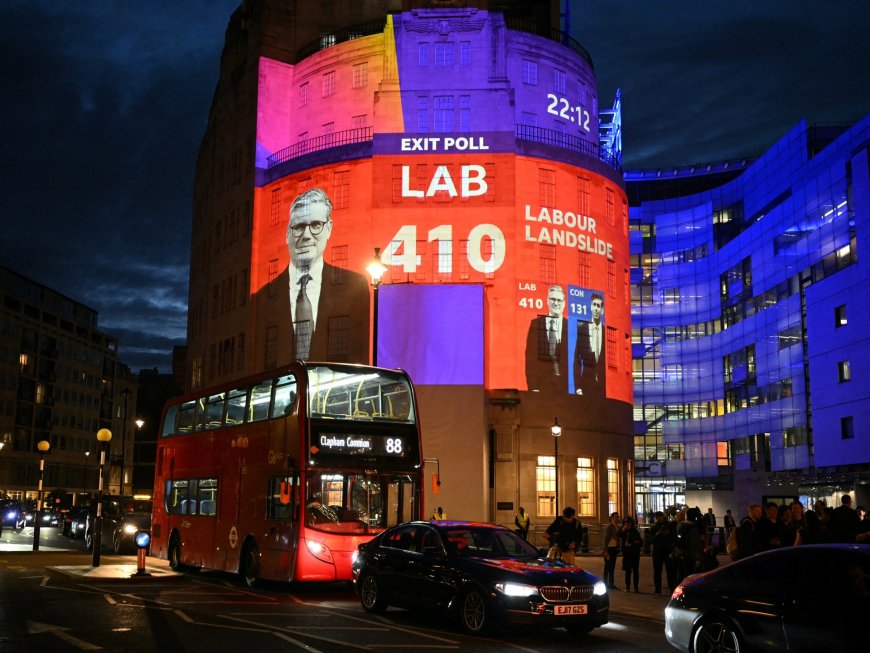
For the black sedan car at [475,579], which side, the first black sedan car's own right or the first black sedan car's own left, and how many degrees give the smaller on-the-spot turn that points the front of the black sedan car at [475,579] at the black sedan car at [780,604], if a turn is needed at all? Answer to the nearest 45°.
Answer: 0° — it already faces it

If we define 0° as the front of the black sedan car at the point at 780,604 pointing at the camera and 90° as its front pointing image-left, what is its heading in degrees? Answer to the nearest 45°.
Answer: approximately 270°

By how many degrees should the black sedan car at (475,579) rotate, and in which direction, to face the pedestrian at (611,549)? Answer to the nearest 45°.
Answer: approximately 135° to its left

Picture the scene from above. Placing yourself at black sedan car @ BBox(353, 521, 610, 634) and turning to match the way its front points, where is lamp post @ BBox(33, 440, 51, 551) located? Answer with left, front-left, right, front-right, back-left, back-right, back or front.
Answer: back

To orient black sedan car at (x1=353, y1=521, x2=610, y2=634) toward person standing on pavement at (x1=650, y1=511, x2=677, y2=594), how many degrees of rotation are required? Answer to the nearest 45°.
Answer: approximately 90° to its left

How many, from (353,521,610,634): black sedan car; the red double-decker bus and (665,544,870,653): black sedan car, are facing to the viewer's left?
0

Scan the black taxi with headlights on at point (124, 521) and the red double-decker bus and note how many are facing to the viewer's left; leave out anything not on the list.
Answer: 0

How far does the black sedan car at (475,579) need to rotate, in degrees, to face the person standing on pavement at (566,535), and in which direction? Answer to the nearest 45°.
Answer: approximately 135° to its left

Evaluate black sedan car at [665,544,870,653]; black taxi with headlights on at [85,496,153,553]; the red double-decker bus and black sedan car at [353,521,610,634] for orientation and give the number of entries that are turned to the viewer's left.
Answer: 0

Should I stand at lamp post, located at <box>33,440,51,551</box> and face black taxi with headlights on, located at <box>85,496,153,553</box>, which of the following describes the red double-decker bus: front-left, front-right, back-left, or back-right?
front-right

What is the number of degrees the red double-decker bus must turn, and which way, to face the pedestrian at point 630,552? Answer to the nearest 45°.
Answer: approximately 45° to its left

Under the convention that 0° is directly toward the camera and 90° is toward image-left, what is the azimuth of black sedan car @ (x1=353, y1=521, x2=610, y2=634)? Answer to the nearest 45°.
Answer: approximately 315°

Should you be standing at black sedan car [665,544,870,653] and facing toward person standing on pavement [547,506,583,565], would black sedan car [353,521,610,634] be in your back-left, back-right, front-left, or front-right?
front-left
